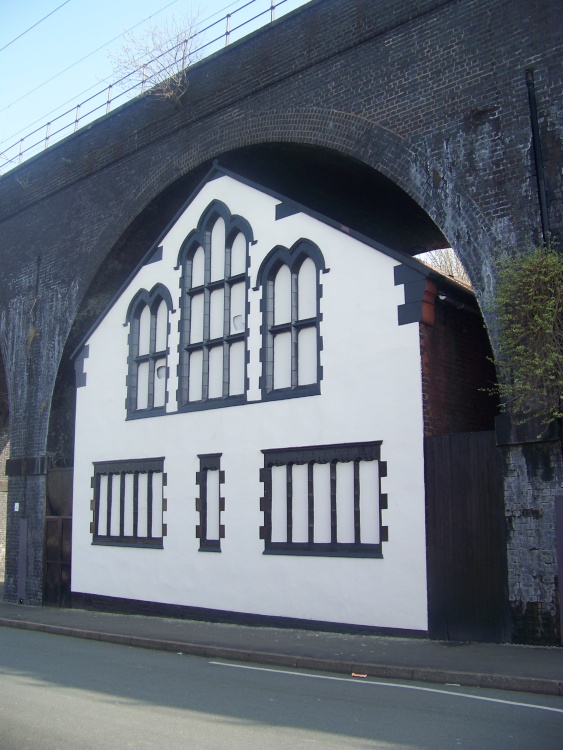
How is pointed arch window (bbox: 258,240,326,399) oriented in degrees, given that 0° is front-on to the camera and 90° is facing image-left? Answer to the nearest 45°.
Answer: approximately 45°

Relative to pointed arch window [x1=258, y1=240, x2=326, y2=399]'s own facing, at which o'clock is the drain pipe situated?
The drain pipe is roughly at 9 o'clock from the pointed arch window.

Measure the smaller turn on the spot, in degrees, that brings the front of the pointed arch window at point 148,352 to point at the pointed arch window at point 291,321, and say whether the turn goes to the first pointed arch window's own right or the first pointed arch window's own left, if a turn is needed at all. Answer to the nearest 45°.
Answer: approximately 90° to the first pointed arch window's own left

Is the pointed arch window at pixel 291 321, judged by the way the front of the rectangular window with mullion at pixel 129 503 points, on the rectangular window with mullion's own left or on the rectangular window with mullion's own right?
on the rectangular window with mullion's own left

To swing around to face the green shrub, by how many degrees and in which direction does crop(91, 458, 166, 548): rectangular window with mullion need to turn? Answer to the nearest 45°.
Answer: approximately 90° to its left

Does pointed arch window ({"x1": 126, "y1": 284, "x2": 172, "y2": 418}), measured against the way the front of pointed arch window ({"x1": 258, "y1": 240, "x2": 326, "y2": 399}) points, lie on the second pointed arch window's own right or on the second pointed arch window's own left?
on the second pointed arch window's own right

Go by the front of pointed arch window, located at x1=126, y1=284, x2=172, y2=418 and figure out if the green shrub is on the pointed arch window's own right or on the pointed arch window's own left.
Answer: on the pointed arch window's own left

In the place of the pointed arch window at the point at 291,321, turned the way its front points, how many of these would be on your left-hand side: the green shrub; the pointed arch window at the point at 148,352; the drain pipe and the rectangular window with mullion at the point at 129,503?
2

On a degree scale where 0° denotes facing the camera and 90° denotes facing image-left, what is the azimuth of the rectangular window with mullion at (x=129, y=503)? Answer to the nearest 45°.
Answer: approximately 45°

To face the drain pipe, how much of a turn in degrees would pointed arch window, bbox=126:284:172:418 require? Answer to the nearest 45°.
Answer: approximately 90° to its left

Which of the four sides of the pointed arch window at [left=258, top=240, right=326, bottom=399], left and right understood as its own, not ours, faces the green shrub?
left
